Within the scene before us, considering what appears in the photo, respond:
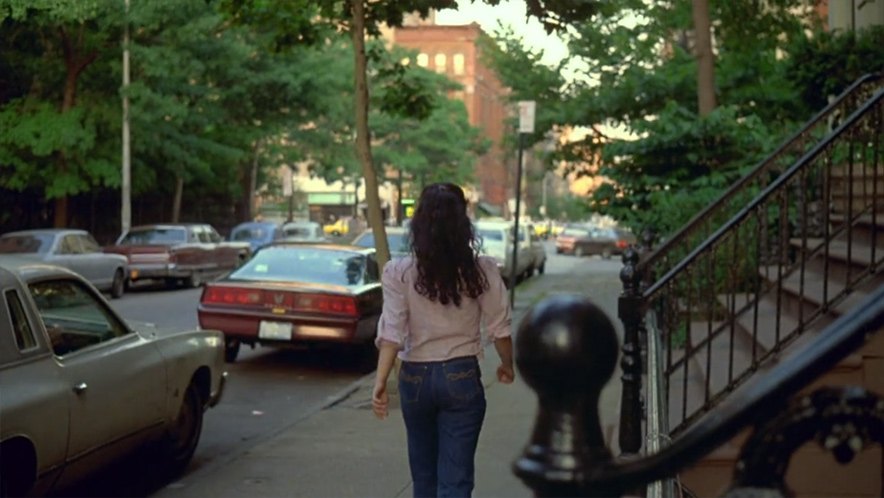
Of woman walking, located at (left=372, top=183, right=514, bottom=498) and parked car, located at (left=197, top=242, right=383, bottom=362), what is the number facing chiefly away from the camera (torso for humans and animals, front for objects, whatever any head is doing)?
2

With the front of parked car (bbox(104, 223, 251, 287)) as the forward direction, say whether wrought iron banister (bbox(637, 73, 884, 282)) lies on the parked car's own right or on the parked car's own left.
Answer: on the parked car's own right

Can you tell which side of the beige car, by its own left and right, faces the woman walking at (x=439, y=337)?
right

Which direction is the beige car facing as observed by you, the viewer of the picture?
facing away from the viewer and to the right of the viewer

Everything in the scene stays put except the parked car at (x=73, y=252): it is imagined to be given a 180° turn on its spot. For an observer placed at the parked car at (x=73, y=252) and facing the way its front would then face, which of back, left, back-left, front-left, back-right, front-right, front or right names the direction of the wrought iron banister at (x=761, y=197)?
front-left

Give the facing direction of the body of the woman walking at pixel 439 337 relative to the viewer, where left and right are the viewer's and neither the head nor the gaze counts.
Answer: facing away from the viewer

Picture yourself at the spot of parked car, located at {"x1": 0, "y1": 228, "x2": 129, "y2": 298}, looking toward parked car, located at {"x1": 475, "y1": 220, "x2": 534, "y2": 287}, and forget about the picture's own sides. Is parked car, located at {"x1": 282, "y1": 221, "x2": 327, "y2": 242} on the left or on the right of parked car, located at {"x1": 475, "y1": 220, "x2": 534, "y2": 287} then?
left

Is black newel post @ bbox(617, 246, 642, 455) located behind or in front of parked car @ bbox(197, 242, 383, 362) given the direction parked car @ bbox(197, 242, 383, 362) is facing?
behind

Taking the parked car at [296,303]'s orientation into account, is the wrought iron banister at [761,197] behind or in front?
behind

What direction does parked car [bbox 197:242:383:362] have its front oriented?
away from the camera

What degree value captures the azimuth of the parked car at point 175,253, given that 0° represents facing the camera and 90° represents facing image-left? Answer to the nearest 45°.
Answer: approximately 225°
